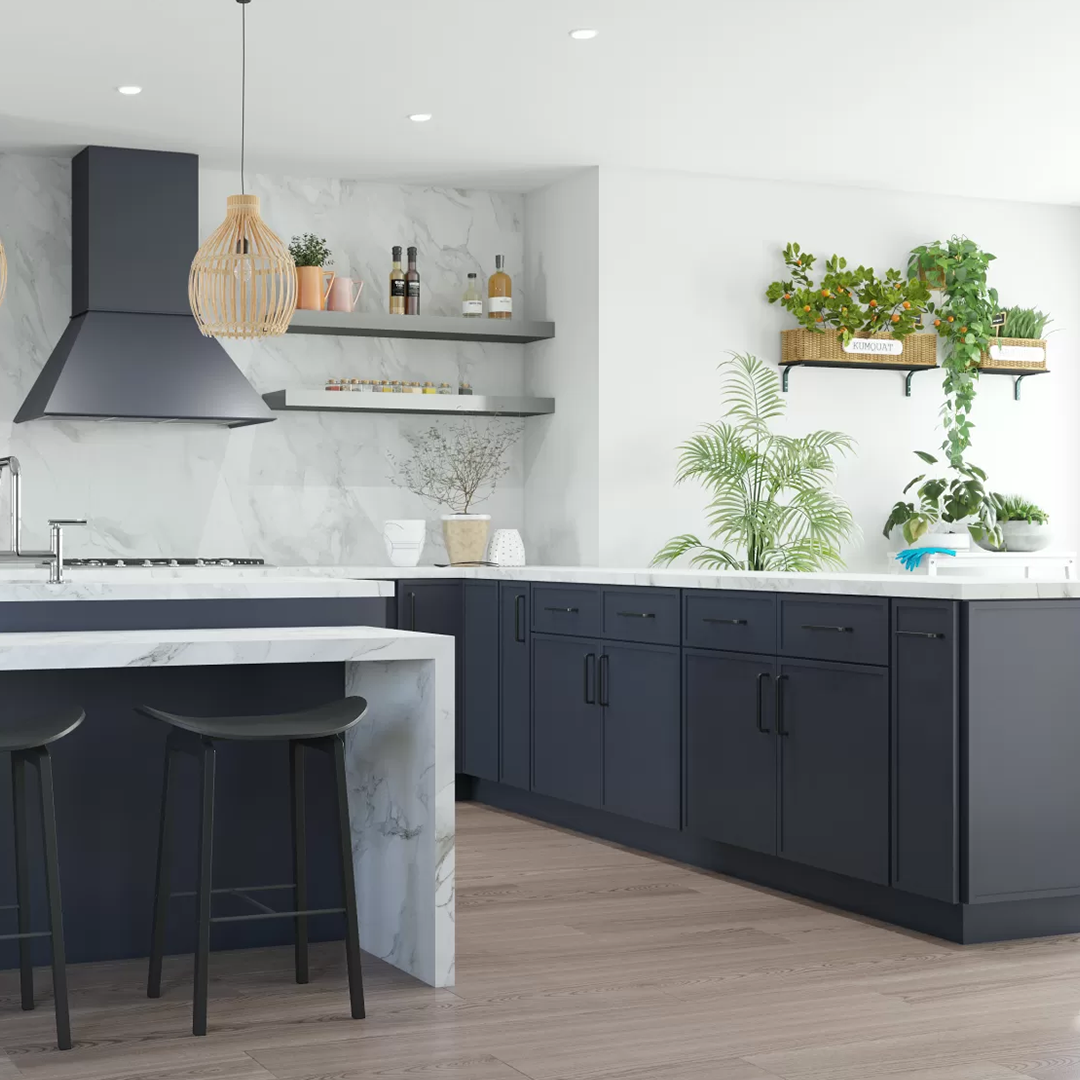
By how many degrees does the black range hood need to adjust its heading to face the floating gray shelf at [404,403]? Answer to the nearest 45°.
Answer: approximately 90° to its left

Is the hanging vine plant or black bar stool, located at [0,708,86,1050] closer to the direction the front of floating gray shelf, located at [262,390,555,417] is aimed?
the black bar stool

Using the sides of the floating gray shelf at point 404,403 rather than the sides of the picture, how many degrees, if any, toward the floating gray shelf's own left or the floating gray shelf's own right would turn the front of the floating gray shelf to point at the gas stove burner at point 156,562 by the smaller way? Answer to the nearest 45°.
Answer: approximately 90° to the floating gray shelf's own right

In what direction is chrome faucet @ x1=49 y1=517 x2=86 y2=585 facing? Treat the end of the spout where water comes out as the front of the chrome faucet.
to the viewer's right

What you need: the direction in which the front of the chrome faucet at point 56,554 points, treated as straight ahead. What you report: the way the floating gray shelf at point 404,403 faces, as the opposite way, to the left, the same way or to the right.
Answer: to the right

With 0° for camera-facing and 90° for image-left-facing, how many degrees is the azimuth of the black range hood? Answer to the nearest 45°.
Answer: approximately 0°

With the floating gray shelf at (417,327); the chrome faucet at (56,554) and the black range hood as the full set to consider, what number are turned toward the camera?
2

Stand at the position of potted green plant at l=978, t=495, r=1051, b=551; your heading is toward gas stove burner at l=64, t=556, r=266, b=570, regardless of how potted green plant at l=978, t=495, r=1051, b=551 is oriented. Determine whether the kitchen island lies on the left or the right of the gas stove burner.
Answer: left

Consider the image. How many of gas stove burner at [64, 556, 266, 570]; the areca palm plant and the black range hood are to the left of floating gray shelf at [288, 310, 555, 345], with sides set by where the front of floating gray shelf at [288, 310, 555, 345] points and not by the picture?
1

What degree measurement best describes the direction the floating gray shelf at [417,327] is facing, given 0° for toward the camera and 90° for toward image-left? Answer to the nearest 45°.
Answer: approximately 0°
